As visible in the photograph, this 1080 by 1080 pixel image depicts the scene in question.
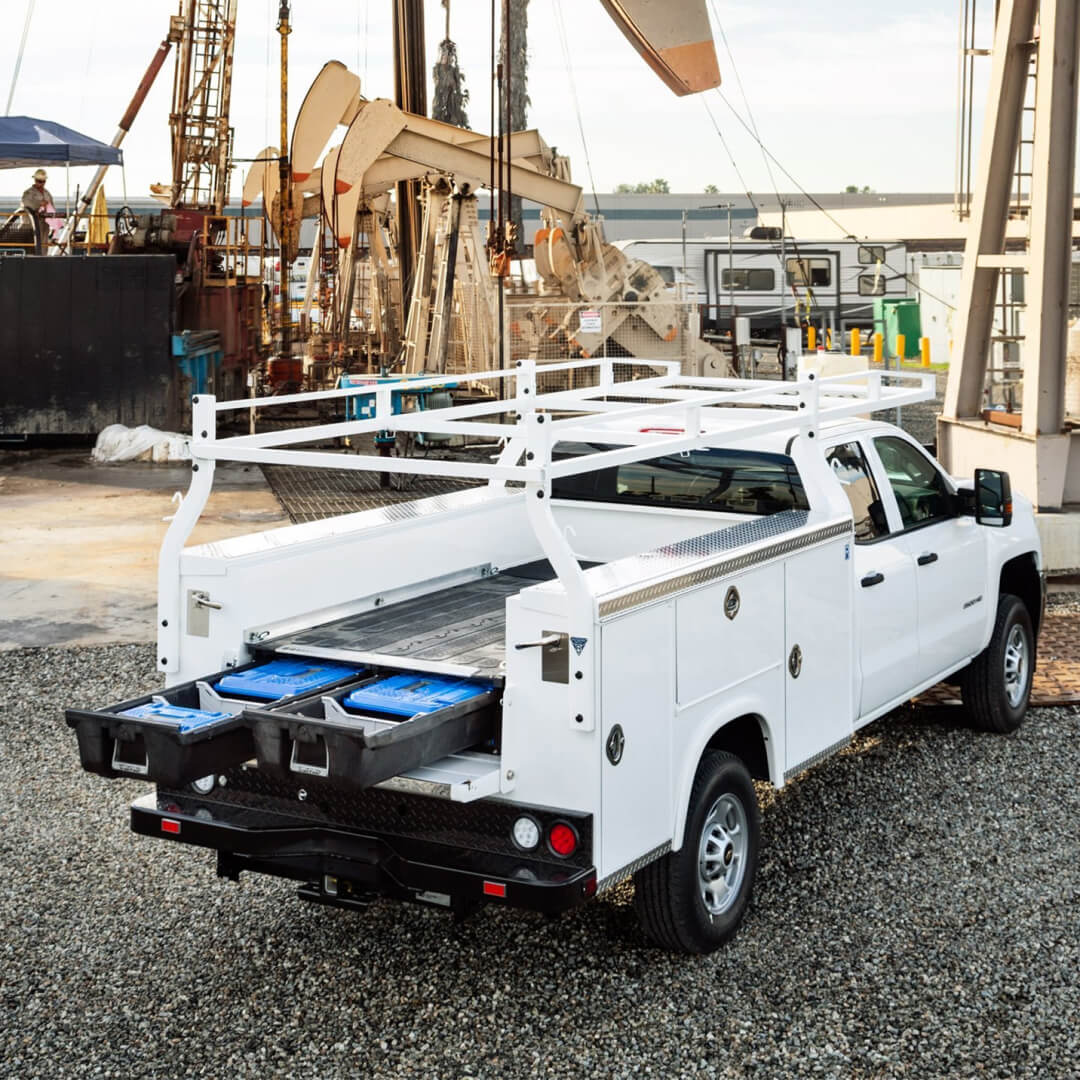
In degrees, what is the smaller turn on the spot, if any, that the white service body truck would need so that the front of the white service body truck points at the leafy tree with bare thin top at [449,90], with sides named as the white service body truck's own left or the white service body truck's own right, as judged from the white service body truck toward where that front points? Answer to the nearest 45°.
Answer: approximately 45° to the white service body truck's own left

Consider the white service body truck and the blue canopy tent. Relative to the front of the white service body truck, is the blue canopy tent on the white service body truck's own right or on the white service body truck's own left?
on the white service body truck's own left

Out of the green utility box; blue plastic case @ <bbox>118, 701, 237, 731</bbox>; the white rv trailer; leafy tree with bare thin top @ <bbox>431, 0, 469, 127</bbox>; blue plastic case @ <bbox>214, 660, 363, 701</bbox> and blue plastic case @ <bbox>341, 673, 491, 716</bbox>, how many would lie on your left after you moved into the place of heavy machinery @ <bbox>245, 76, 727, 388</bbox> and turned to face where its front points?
3

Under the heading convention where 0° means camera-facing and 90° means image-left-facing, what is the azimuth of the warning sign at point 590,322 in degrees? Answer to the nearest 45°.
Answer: approximately 0°

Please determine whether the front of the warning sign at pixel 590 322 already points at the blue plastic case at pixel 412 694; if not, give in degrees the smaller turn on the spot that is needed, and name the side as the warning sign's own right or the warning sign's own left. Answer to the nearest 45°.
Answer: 0° — it already faces it

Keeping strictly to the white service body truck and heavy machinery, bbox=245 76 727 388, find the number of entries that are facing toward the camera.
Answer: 0

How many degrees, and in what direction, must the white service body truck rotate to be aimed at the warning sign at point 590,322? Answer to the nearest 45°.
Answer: approximately 45° to its left

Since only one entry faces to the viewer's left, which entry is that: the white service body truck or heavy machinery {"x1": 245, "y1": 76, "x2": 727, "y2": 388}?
the heavy machinery

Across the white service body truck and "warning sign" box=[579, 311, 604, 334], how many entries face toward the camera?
1

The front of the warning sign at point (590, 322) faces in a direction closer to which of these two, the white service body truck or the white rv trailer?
the white service body truck

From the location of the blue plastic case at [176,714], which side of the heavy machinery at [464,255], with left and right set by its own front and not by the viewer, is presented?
left

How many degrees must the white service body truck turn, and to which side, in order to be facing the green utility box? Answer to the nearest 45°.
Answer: approximately 45° to its left

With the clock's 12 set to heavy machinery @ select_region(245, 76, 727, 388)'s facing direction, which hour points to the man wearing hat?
The man wearing hat is roughly at 1 o'clock from the heavy machinery.

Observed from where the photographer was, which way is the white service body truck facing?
facing away from the viewer and to the right of the viewer

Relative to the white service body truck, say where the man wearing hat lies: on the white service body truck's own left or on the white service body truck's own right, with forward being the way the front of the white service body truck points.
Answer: on the white service body truck's own left

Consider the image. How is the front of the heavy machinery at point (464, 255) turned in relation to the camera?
facing to the left of the viewer

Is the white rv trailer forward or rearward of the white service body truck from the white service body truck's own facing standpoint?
forward
